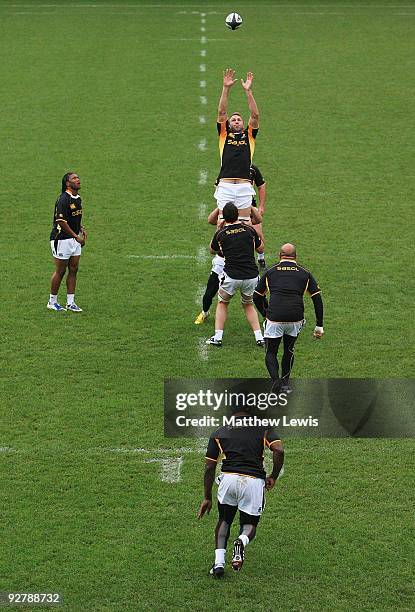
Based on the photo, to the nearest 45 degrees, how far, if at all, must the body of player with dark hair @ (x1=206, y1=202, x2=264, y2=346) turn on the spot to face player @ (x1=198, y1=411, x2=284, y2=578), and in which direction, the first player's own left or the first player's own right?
approximately 180°

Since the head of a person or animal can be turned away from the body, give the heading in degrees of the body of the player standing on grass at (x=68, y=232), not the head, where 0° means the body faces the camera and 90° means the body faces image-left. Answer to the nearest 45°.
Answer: approximately 315°

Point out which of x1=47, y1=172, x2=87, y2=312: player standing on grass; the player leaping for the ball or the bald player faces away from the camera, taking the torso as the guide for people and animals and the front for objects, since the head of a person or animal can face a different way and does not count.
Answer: the bald player

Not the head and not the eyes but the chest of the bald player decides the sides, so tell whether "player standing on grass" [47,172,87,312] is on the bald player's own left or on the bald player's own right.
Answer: on the bald player's own left

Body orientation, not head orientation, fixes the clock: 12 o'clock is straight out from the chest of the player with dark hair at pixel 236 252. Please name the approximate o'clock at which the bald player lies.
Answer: The bald player is roughly at 5 o'clock from the player with dark hair.

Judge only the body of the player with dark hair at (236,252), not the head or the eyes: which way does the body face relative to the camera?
away from the camera

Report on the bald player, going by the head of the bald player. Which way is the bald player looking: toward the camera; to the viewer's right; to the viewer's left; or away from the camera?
away from the camera

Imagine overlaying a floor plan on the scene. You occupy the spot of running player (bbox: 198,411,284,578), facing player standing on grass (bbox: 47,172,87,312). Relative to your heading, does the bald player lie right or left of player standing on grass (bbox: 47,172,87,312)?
right

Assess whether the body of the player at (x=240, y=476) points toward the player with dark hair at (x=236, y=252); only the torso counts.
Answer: yes

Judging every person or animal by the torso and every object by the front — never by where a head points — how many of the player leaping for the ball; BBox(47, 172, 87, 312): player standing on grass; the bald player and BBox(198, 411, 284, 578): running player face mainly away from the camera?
2

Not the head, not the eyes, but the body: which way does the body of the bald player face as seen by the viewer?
away from the camera

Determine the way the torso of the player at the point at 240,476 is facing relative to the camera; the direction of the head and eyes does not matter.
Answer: away from the camera

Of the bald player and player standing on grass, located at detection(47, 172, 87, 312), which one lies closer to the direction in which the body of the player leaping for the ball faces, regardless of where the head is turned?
the bald player

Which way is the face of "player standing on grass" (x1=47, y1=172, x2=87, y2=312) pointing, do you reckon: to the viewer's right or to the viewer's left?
to the viewer's right
